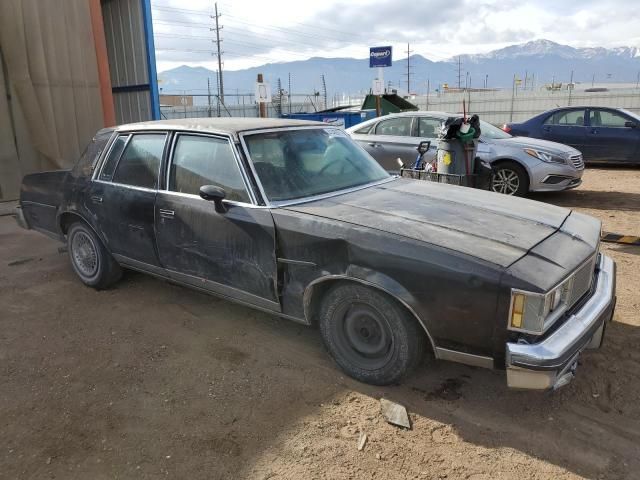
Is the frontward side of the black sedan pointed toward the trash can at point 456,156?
no

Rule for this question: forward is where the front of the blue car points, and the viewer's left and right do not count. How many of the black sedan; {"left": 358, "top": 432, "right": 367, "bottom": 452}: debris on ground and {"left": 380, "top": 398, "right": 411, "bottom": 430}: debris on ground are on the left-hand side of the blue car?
0

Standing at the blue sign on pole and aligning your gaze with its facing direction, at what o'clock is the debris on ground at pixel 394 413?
The debris on ground is roughly at 12 o'clock from the blue sign on pole.

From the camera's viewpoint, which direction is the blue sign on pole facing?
toward the camera

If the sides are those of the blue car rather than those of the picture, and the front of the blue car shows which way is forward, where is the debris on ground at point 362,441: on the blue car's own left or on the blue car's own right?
on the blue car's own right

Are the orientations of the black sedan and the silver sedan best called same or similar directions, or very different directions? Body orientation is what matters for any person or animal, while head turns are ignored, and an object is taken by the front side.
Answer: same or similar directions

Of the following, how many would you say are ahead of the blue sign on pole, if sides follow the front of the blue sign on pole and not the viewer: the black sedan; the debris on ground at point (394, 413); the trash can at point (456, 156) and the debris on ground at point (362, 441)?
4

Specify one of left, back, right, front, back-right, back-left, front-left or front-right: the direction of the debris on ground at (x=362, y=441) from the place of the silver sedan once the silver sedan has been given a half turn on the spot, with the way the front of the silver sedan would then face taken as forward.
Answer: back-left

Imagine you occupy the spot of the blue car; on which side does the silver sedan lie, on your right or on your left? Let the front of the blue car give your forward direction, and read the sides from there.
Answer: on your right

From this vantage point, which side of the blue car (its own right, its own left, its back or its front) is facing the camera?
right

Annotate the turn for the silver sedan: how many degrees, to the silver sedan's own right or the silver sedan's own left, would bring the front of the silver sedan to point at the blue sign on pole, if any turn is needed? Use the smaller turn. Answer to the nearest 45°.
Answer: approximately 180°

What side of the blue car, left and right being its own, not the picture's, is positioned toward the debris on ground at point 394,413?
right

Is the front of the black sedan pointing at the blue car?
no

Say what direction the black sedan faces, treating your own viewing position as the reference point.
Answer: facing the viewer and to the right of the viewer

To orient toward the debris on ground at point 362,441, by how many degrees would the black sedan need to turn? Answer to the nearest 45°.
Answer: approximately 45° to its right

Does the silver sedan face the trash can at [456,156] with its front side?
no

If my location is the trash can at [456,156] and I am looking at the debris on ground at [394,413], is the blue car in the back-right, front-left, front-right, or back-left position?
back-left

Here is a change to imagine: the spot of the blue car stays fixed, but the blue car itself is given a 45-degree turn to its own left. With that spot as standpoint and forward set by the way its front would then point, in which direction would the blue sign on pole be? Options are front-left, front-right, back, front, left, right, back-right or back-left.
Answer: front-left

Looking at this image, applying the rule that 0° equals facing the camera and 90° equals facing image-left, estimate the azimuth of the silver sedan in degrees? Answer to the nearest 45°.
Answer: approximately 315°

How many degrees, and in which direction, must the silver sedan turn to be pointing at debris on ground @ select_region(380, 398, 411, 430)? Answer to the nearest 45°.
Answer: approximately 45° to its right
